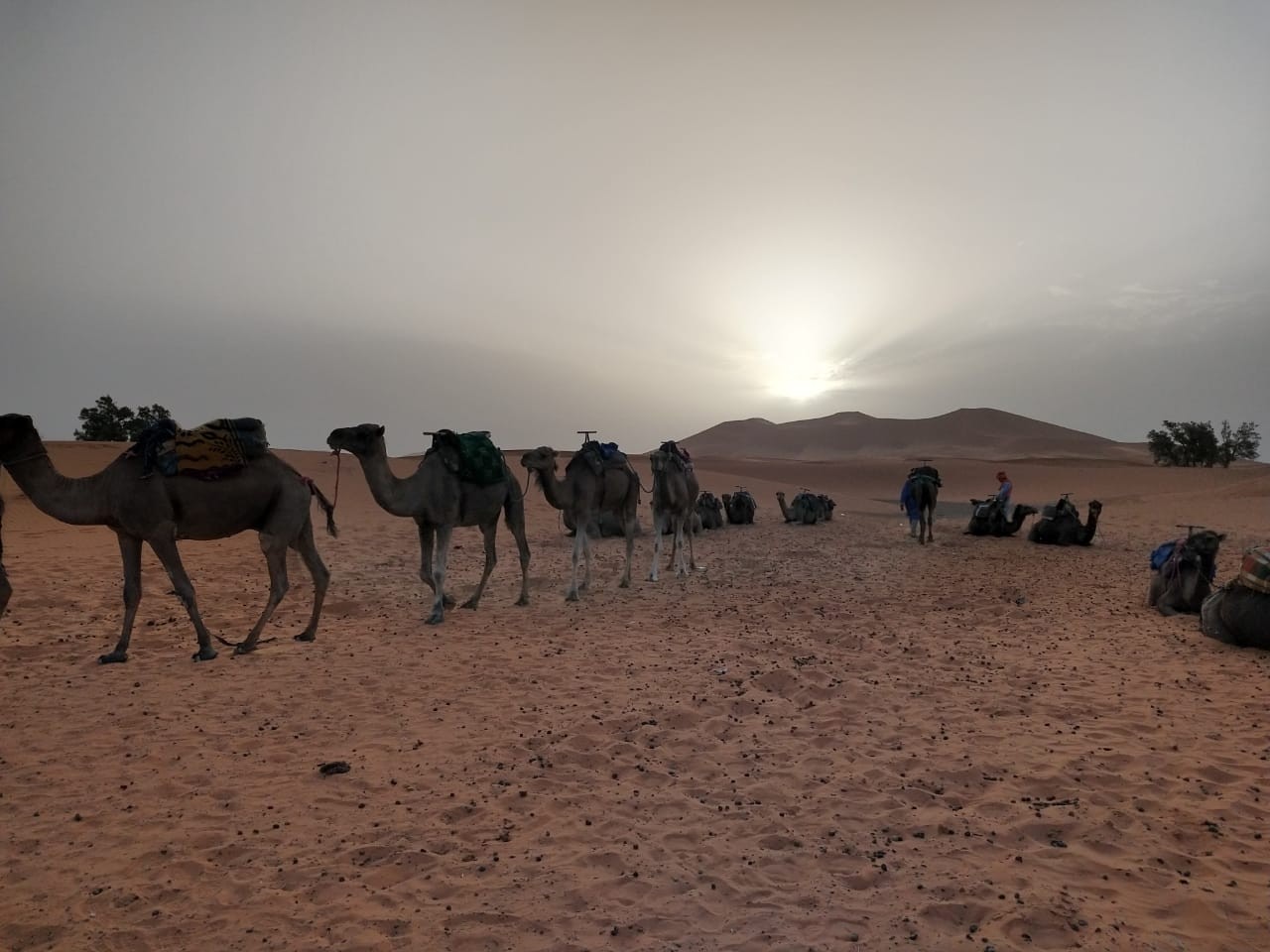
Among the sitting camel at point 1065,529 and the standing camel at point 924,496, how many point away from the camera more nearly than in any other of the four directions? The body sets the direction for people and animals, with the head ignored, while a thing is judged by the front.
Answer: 1

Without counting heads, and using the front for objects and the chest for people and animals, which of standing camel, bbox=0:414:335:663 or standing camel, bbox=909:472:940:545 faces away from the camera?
standing camel, bbox=909:472:940:545

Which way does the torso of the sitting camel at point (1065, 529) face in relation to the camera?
to the viewer's right

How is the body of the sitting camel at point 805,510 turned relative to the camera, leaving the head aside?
to the viewer's left

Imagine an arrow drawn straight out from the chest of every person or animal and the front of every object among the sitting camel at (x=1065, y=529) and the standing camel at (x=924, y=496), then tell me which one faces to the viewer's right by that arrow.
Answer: the sitting camel

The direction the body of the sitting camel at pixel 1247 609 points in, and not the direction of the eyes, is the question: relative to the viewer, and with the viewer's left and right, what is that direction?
facing to the right of the viewer

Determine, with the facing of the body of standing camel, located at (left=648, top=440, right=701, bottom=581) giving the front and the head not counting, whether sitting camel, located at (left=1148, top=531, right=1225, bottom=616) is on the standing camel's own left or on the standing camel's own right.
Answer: on the standing camel's own left

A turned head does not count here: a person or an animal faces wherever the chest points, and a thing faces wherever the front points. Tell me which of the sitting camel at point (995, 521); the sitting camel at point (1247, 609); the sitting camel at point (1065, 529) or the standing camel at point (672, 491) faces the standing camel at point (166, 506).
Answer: the standing camel at point (672, 491)

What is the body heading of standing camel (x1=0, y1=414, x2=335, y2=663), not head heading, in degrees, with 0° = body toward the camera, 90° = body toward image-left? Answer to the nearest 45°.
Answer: approximately 90°

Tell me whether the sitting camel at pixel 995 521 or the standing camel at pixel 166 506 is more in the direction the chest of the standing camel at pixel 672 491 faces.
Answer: the standing camel

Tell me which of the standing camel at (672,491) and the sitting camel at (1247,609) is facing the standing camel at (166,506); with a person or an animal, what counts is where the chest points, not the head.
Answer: the standing camel at (672,491)

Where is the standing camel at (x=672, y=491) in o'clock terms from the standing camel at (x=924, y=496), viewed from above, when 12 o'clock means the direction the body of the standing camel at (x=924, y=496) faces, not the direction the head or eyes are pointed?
the standing camel at (x=672, y=491) is roughly at 7 o'clock from the standing camel at (x=924, y=496).
